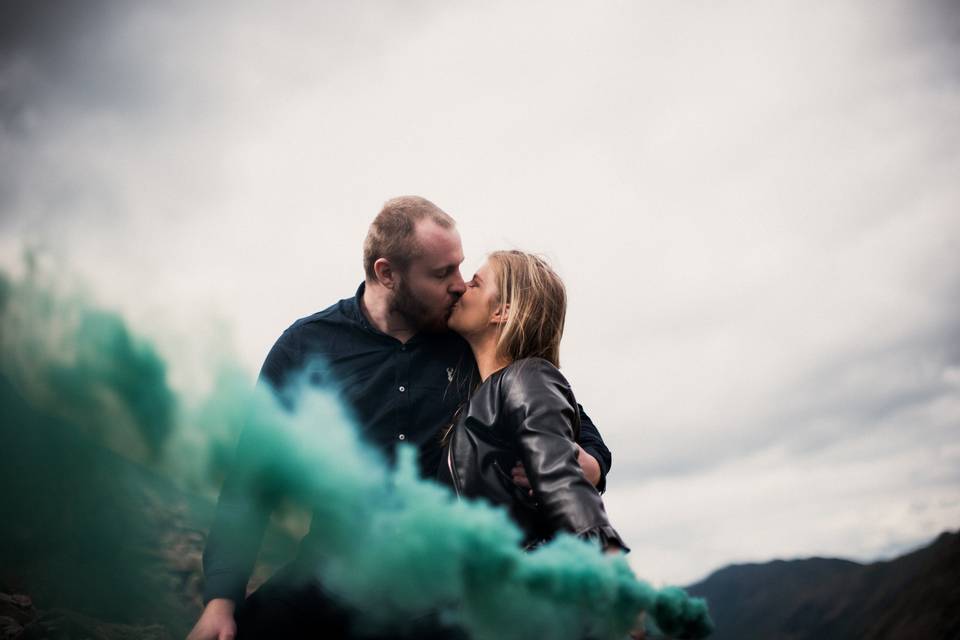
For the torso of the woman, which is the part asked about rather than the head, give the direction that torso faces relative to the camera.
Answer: to the viewer's left

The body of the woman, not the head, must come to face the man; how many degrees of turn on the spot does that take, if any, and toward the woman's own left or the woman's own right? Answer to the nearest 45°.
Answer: approximately 45° to the woman's own right
